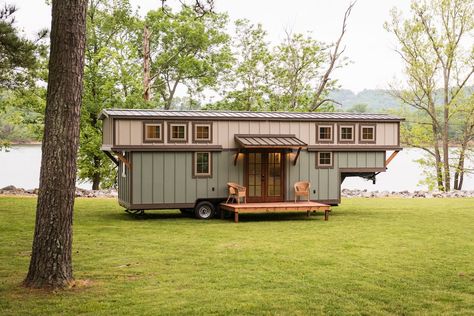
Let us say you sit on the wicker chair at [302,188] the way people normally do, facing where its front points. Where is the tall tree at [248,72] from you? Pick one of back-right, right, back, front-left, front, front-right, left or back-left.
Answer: back

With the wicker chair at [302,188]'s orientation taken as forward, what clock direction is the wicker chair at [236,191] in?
the wicker chair at [236,191] is roughly at 2 o'clock from the wicker chair at [302,188].

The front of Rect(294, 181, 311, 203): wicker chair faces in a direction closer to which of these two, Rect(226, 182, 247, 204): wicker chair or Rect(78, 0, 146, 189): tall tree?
the wicker chair

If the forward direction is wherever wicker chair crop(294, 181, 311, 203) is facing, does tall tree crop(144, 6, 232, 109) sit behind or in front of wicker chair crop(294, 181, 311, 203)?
behind

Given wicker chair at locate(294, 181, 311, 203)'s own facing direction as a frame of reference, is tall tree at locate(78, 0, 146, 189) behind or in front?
behind

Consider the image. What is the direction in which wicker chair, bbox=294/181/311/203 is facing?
toward the camera

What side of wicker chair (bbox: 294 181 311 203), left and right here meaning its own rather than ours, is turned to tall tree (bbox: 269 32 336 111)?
back

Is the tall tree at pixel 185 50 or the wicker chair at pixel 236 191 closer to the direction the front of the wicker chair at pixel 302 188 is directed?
the wicker chair

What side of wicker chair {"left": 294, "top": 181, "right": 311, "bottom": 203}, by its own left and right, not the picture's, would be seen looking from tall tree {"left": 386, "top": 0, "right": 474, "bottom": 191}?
back
